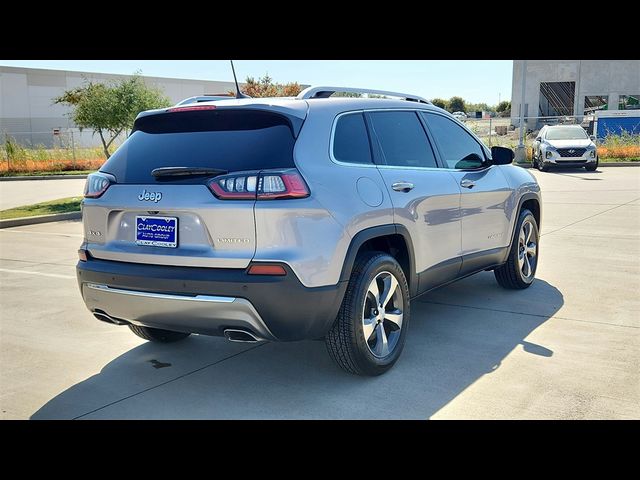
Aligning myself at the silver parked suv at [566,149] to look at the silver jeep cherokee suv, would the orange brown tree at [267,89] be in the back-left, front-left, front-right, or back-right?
back-right

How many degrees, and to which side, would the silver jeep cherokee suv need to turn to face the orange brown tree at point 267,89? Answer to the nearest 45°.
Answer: approximately 45° to its left

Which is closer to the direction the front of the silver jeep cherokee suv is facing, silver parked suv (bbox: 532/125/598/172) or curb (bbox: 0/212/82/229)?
the silver parked suv

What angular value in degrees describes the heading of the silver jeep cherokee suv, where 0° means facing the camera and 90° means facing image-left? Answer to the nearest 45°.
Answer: approximately 225°

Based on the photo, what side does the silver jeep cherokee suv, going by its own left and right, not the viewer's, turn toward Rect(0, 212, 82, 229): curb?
left

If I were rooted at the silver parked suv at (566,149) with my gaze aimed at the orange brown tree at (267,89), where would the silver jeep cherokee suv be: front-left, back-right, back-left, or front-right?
back-left

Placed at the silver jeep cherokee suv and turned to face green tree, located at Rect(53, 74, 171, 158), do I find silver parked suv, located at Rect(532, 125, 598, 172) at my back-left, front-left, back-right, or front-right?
front-right

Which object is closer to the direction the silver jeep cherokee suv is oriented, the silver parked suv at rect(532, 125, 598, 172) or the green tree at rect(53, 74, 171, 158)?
the silver parked suv

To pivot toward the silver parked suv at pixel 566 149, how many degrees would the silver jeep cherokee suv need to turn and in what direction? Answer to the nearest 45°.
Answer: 0° — it already faces it

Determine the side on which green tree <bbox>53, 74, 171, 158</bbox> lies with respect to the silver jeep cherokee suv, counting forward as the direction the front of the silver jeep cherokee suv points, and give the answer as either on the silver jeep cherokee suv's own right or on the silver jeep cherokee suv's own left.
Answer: on the silver jeep cherokee suv's own left
